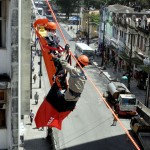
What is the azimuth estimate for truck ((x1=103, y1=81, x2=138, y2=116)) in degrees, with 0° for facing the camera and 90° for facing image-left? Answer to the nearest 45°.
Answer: approximately 315°

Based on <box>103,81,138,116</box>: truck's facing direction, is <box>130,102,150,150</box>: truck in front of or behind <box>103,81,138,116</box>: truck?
in front
